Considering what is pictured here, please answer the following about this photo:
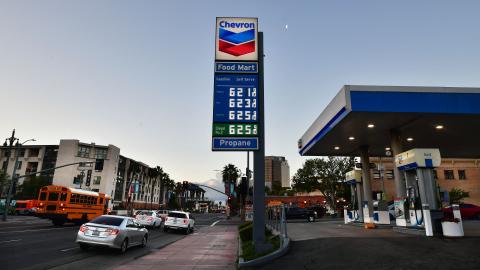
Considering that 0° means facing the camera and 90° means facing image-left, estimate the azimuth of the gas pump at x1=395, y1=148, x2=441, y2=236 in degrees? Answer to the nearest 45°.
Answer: approximately 45°

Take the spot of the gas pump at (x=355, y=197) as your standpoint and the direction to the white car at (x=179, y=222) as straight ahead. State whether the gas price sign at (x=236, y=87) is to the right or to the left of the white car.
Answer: left

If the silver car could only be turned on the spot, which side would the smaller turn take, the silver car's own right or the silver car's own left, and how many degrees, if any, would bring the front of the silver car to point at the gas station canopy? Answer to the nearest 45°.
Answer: approximately 45° to the silver car's own right

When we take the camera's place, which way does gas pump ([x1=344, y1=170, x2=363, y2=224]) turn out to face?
facing the viewer and to the left of the viewer

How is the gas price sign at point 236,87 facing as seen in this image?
toward the camera

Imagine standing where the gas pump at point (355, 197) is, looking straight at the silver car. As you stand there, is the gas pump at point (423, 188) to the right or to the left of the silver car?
left

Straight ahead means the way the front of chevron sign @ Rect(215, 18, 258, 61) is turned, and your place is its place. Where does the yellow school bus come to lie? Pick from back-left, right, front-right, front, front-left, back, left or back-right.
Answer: back-right

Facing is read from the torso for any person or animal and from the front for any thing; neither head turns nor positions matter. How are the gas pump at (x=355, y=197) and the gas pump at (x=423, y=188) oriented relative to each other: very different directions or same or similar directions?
same or similar directions

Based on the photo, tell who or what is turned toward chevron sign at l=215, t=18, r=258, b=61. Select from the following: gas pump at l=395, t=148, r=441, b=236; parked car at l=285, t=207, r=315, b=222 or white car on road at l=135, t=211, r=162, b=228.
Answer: the gas pump

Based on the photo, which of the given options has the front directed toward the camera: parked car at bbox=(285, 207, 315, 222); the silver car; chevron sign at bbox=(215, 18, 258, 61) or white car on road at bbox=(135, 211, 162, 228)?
the chevron sign
